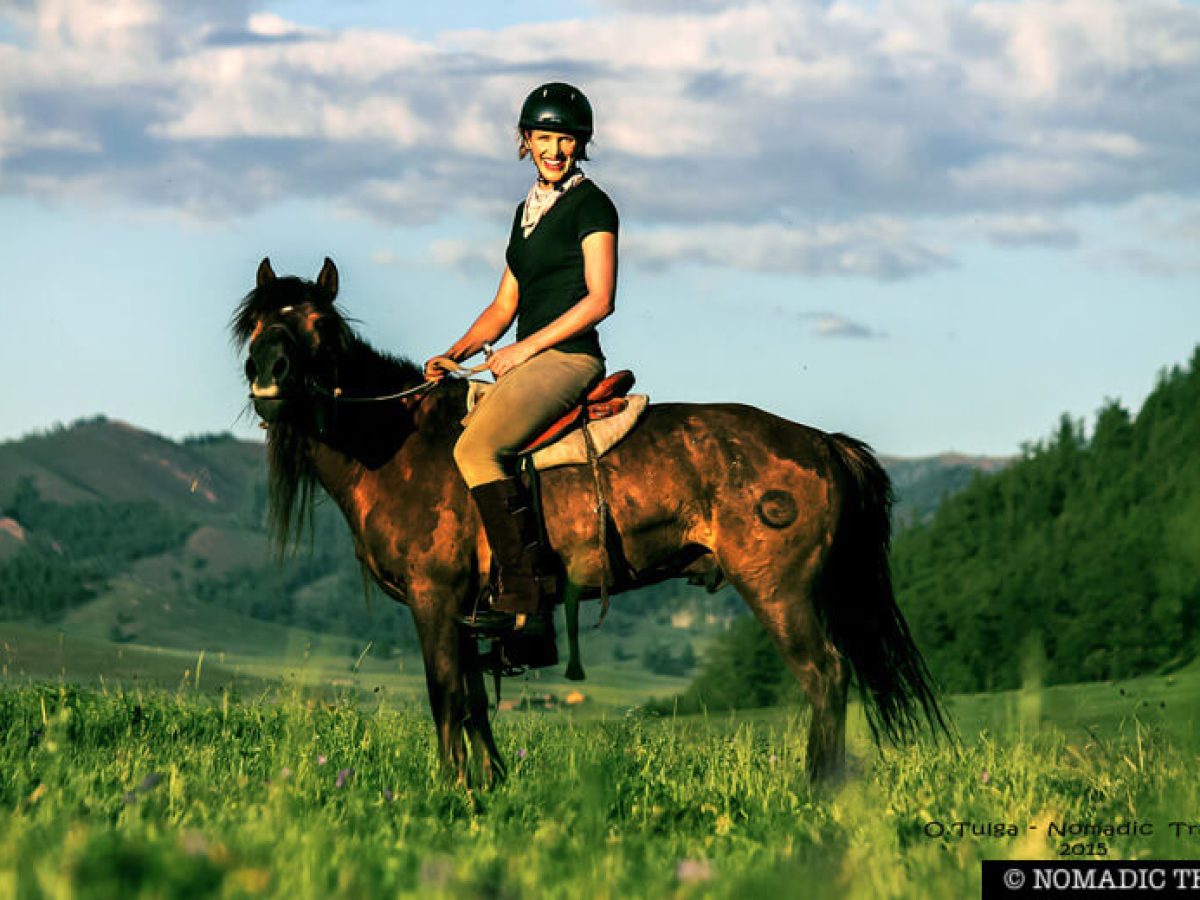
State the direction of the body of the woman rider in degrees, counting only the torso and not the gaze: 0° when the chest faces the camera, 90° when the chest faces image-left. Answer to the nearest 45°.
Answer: approximately 45°

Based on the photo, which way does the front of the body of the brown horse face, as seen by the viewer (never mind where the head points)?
to the viewer's left
